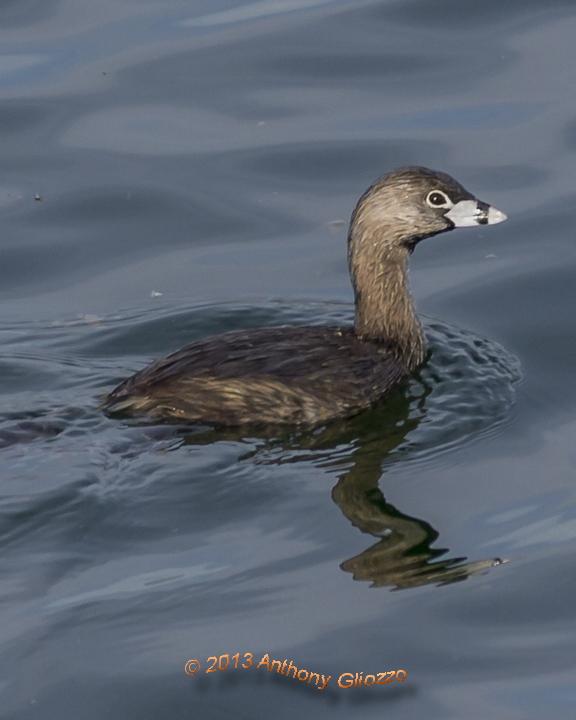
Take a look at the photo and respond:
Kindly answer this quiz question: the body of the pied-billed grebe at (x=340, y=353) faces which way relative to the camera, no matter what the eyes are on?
to the viewer's right
